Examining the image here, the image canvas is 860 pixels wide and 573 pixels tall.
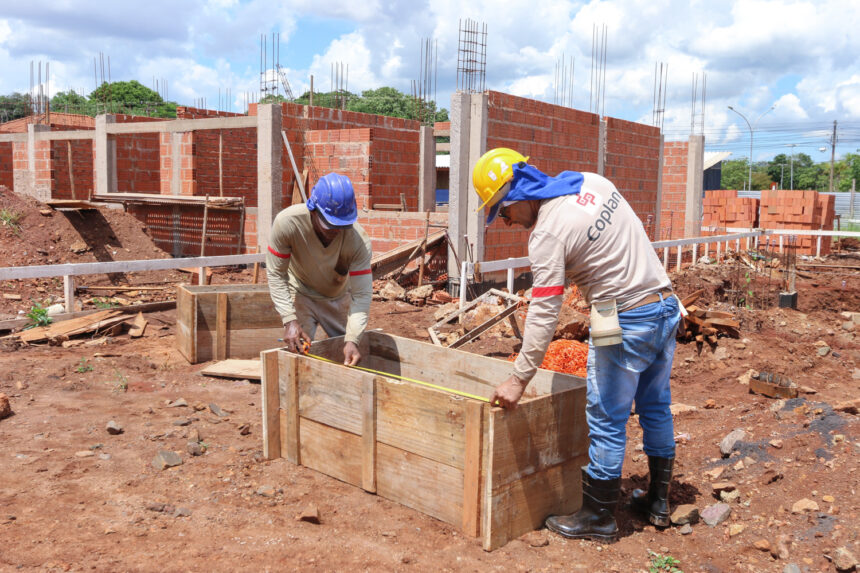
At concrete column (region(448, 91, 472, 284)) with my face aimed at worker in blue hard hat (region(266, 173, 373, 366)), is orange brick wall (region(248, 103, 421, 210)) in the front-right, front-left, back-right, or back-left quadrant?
back-right

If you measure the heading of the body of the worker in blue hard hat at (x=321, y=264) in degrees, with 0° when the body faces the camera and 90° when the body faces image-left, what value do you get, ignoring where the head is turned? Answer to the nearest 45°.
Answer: approximately 0°

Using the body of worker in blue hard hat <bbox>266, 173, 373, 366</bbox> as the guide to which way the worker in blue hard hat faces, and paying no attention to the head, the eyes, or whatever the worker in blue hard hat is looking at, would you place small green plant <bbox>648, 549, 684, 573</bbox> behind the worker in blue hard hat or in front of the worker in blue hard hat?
in front

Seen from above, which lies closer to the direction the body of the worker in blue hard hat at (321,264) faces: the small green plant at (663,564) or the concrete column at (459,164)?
the small green plant

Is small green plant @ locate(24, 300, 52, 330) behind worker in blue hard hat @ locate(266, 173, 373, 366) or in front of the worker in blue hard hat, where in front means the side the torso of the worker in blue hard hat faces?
behind

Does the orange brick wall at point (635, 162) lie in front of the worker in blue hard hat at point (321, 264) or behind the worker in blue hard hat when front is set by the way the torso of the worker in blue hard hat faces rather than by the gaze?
behind

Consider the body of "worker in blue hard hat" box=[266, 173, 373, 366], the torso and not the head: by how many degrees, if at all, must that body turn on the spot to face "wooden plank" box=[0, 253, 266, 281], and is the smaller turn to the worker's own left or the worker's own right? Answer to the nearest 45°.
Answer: approximately 135° to the worker's own right

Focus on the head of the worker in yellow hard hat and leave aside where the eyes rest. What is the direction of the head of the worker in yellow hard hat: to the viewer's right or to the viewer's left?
to the viewer's left

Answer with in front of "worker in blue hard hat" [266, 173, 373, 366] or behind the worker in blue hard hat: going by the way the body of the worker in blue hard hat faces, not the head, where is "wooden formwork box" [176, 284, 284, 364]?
behind

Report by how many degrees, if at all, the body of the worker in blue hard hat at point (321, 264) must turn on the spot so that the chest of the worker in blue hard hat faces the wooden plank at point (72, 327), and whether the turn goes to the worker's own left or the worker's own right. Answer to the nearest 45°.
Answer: approximately 135° to the worker's own right

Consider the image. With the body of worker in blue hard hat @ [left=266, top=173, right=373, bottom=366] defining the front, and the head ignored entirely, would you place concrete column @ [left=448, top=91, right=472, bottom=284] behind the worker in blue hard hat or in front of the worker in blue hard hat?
behind

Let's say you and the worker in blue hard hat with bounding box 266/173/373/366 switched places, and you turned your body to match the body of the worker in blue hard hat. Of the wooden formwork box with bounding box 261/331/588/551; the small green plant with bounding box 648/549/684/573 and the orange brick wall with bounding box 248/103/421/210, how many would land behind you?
1
